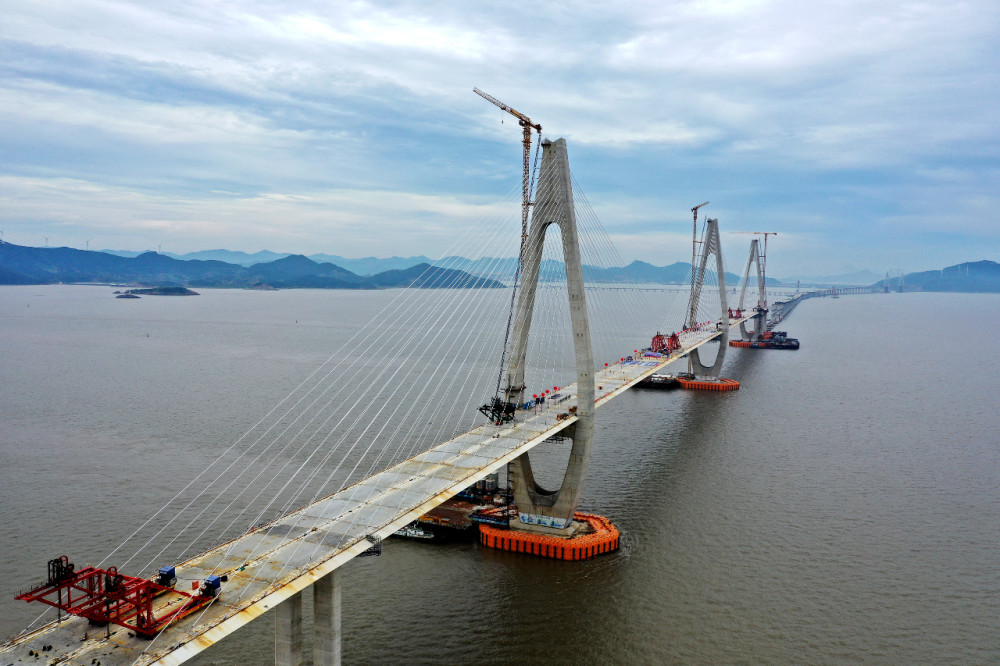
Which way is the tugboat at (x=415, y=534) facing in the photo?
to the viewer's left
